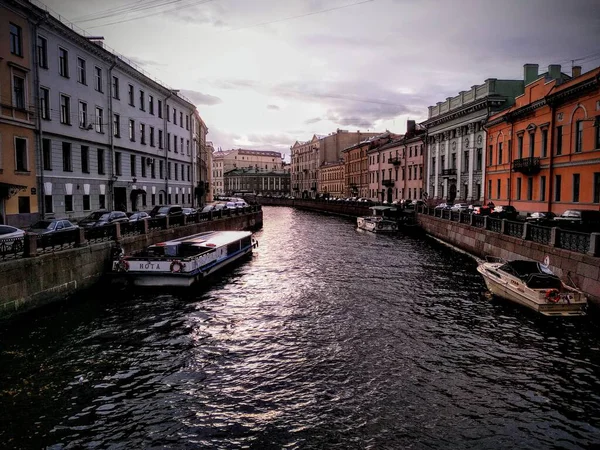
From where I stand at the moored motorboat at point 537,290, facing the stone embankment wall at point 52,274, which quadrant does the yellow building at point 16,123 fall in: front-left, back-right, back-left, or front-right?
front-right

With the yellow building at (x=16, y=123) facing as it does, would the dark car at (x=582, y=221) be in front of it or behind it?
in front

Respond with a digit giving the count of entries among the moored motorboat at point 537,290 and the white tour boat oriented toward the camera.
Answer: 0

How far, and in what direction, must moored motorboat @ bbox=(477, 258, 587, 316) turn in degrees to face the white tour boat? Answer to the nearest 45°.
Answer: approximately 45° to its left

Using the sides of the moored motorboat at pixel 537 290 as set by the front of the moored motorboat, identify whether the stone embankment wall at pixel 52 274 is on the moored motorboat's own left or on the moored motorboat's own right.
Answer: on the moored motorboat's own left

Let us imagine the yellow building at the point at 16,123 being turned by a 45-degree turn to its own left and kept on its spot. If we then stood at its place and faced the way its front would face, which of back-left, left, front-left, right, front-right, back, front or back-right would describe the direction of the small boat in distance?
front

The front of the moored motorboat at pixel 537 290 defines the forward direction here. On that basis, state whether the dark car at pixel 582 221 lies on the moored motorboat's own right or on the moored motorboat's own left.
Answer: on the moored motorboat's own right

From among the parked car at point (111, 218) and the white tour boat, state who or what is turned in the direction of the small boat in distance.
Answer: the white tour boat

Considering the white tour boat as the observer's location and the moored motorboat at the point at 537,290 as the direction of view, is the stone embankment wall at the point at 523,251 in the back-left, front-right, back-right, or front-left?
front-left

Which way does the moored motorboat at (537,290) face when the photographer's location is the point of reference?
facing away from the viewer and to the left of the viewer

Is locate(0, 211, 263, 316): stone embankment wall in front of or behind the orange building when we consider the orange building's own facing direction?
in front

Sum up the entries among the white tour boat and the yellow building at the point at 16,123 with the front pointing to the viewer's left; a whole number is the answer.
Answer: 0

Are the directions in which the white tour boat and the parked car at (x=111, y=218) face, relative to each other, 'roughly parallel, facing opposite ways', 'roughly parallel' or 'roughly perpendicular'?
roughly parallel, facing opposite ways

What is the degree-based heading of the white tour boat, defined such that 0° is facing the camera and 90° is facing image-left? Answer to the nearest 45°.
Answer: approximately 225°

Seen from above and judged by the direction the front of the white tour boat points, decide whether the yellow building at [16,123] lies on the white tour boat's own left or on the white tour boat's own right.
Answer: on the white tour boat's own left

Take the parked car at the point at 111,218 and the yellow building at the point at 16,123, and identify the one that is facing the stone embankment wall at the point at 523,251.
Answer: the yellow building

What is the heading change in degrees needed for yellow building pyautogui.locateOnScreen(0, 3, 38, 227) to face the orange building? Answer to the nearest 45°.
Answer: approximately 45° to its left

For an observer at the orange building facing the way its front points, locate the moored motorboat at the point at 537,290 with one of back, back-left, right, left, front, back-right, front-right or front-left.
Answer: front-left
